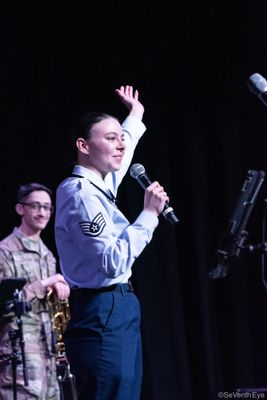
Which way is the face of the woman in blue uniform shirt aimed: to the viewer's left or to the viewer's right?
to the viewer's right

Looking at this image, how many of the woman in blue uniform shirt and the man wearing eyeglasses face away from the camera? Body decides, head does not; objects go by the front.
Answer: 0

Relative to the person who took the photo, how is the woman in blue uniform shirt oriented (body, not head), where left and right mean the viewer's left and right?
facing to the right of the viewer

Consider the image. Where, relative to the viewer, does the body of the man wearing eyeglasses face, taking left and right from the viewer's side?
facing the viewer and to the right of the viewer

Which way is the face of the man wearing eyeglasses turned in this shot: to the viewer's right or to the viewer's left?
to the viewer's right
